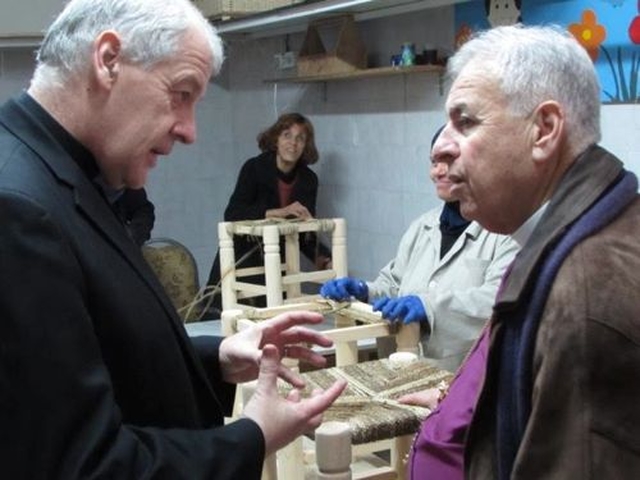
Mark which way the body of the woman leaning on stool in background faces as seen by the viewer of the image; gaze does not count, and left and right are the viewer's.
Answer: facing the viewer and to the right of the viewer

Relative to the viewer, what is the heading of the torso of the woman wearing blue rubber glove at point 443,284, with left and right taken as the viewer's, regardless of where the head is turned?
facing the viewer and to the left of the viewer

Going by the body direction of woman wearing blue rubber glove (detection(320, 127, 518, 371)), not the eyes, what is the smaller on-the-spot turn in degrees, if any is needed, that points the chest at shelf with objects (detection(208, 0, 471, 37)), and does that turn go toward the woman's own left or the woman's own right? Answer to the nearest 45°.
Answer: approximately 135° to the woman's own right

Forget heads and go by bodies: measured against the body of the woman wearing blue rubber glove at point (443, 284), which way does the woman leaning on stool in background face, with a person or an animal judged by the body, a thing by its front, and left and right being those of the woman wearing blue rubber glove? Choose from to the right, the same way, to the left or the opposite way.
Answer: to the left

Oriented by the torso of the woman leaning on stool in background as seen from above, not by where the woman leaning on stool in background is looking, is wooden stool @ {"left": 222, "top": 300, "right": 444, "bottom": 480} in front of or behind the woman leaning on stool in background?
in front

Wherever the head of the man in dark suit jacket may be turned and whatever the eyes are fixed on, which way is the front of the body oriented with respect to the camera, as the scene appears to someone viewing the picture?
to the viewer's right

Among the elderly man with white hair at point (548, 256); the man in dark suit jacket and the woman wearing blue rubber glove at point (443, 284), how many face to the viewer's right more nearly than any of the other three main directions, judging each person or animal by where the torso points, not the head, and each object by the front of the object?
1

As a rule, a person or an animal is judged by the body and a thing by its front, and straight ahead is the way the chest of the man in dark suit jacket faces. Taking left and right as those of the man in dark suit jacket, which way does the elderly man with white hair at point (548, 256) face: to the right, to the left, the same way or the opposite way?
the opposite way

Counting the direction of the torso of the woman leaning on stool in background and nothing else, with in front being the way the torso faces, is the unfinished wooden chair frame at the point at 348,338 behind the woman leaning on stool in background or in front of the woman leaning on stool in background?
in front

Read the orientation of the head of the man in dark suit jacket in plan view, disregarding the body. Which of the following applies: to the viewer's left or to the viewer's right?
to the viewer's right

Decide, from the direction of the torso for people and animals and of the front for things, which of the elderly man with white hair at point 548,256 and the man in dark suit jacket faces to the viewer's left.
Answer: the elderly man with white hair

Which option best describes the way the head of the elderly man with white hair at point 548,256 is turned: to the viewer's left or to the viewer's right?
to the viewer's left

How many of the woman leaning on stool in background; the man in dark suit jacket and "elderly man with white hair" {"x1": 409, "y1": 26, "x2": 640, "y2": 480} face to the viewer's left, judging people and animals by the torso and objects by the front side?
1

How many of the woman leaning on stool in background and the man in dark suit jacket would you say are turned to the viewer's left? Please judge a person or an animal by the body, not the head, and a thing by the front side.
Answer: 0

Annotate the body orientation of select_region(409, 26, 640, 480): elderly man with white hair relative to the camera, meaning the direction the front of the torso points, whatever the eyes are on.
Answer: to the viewer's left

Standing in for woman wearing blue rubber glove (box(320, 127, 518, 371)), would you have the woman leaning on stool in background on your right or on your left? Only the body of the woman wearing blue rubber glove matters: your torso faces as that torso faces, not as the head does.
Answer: on your right

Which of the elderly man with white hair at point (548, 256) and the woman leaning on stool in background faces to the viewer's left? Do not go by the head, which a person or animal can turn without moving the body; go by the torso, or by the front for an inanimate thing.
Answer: the elderly man with white hair
